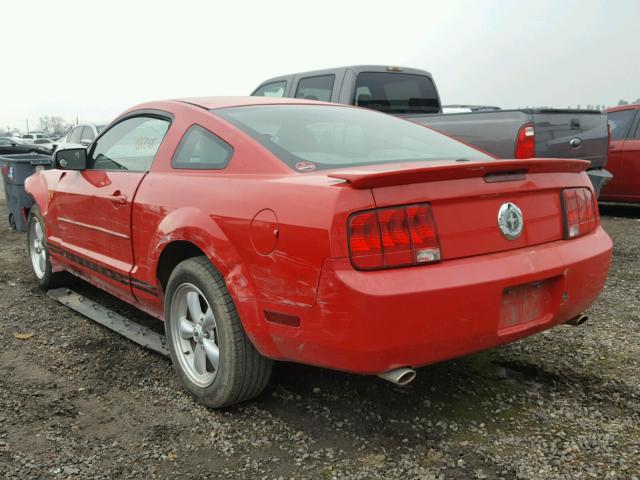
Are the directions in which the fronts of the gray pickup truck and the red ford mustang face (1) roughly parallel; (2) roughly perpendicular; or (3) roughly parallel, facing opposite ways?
roughly parallel

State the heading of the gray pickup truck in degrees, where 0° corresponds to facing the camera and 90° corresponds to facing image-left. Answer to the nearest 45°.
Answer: approximately 135°

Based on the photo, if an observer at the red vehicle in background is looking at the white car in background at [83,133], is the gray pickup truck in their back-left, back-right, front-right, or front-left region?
front-left

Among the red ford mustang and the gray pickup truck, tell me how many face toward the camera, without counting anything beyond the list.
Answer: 0

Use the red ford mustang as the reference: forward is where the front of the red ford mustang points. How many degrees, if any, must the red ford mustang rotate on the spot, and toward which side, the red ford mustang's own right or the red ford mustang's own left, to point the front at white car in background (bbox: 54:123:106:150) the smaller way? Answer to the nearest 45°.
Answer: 0° — it already faces it

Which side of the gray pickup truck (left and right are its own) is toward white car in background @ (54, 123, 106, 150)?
front

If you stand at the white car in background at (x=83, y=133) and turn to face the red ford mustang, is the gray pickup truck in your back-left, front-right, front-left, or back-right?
front-left

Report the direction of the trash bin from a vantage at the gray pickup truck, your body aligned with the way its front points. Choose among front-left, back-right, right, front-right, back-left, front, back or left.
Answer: front-left

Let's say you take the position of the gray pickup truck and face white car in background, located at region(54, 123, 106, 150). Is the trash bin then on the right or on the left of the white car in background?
left

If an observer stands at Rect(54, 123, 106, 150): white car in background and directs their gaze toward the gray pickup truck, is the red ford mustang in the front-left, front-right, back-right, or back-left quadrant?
front-right

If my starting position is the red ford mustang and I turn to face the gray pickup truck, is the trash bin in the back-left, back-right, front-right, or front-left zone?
front-left

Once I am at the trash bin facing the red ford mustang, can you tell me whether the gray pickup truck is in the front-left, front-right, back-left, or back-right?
front-left

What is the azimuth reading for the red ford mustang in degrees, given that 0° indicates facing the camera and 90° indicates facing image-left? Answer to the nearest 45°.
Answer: approximately 135°
